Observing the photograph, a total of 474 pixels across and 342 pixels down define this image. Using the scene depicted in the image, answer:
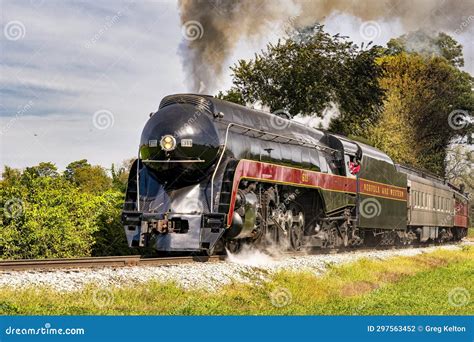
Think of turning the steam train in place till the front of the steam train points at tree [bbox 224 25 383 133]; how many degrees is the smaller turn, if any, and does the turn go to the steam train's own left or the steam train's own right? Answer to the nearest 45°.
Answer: approximately 135° to the steam train's own right

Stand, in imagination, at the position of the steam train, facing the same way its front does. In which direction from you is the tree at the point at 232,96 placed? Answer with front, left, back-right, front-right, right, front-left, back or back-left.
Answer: back-right

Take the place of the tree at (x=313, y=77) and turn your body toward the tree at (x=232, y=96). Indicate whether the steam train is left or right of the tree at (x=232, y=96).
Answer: left

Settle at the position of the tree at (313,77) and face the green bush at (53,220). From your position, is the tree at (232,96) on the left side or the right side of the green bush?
right

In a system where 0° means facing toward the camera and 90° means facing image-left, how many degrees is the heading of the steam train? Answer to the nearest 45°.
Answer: approximately 45°
